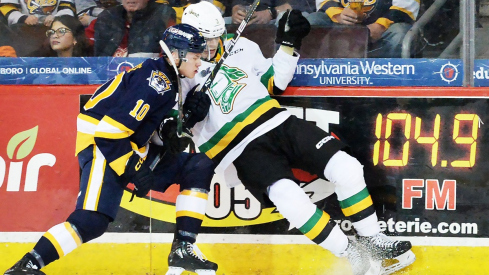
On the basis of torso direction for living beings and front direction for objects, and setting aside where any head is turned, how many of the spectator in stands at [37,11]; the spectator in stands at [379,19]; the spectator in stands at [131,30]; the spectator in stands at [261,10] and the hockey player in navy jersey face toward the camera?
4

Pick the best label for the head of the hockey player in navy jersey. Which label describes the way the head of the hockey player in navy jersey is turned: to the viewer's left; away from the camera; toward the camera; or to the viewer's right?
to the viewer's right

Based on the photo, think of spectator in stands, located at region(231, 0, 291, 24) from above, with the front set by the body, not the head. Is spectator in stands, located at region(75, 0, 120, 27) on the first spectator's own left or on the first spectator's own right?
on the first spectator's own right

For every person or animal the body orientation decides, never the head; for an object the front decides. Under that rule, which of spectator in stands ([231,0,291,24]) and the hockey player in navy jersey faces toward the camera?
the spectator in stands

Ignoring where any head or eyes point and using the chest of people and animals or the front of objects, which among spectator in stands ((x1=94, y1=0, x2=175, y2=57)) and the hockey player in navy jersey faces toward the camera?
the spectator in stands

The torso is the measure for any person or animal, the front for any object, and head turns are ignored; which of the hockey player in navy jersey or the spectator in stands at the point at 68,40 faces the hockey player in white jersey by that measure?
the hockey player in navy jersey

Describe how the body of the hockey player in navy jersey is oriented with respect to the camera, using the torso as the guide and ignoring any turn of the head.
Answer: to the viewer's right

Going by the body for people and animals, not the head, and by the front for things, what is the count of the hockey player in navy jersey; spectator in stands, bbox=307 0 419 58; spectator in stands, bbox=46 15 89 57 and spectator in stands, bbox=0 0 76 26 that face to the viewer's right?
1

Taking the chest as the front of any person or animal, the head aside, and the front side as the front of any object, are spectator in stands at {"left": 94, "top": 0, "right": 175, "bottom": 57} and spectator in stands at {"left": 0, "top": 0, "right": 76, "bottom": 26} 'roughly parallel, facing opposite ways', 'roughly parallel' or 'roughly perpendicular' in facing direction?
roughly parallel

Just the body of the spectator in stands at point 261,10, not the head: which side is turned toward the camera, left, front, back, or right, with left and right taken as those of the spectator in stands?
front

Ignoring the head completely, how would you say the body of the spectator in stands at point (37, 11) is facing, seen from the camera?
toward the camera

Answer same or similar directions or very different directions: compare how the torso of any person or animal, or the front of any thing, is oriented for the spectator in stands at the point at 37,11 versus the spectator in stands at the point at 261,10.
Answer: same or similar directions

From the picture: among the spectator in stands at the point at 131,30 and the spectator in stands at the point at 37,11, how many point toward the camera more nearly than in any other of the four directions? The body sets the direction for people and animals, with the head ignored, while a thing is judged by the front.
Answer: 2

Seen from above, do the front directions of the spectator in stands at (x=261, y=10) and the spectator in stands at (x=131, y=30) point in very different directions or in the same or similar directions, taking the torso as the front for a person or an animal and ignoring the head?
same or similar directions

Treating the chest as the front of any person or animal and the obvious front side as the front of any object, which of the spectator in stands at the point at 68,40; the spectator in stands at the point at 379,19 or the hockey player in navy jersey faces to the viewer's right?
the hockey player in navy jersey

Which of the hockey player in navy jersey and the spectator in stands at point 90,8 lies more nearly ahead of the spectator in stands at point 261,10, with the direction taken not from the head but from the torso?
the hockey player in navy jersey

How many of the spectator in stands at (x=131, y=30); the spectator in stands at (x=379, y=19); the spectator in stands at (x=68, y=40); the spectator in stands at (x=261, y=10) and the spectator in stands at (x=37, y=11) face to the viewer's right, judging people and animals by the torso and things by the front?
0

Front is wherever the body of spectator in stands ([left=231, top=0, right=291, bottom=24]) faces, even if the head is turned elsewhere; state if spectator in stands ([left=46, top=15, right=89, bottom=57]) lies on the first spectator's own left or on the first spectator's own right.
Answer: on the first spectator's own right

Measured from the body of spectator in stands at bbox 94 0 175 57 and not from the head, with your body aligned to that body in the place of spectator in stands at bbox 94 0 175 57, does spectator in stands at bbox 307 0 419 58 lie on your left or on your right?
on your left

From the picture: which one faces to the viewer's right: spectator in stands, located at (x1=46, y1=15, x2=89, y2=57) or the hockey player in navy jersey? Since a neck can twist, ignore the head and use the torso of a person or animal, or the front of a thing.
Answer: the hockey player in navy jersey

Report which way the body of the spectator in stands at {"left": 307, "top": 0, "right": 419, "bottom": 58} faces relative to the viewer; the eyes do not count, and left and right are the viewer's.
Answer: facing the viewer

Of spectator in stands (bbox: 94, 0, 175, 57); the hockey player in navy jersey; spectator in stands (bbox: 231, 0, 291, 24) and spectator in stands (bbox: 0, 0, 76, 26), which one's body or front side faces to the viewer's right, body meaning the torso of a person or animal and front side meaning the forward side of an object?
the hockey player in navy jersey

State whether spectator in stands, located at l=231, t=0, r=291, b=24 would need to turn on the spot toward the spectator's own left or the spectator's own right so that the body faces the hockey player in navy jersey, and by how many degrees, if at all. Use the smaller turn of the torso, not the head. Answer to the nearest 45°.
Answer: approximately 45° to the spectator's own right
